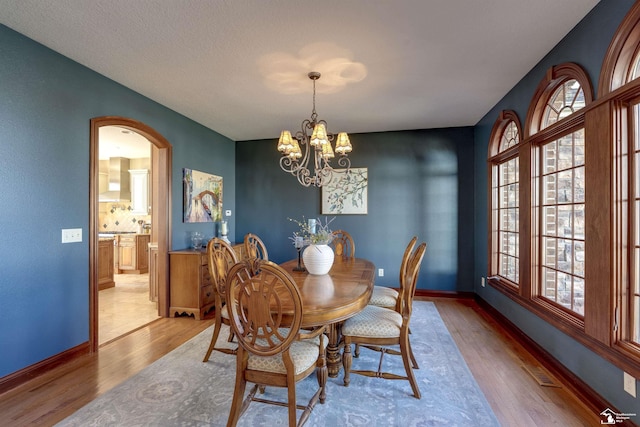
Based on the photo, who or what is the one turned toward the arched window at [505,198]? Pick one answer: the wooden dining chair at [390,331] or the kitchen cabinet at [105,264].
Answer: the kitchen cabinet

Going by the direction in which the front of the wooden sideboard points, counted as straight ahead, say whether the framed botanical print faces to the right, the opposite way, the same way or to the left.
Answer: to the right

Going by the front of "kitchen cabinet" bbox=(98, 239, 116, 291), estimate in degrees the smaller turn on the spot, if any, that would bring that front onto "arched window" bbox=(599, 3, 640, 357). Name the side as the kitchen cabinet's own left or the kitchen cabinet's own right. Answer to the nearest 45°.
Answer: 0° — it already faces it

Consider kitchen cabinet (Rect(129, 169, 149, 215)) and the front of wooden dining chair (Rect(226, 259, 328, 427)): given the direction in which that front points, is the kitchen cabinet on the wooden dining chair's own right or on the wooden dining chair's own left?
on the wooden dining chair's own left

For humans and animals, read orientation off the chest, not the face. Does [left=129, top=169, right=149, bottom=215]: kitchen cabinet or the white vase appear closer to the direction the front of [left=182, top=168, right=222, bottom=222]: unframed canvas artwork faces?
the white vase

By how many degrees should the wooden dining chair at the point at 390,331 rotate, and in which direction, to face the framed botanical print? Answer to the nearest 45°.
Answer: approximately 90° to its right

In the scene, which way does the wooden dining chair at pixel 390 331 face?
to the viewer's left

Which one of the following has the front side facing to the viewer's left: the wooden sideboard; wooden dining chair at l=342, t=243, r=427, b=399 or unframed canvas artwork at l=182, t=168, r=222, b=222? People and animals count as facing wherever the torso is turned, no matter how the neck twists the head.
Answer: the wooden dining chair

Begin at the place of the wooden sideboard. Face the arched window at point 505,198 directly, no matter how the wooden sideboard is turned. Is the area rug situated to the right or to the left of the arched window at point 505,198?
right

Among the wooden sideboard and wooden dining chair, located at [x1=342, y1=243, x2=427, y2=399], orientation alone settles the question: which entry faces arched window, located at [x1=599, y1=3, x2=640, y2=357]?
the wooden sideboard

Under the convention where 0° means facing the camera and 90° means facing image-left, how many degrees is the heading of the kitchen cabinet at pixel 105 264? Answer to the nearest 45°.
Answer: approximately 315°

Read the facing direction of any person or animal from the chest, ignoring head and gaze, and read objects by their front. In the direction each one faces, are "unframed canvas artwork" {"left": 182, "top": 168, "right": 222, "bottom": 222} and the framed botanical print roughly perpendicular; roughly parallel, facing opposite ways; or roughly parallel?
roughly perpendicular
